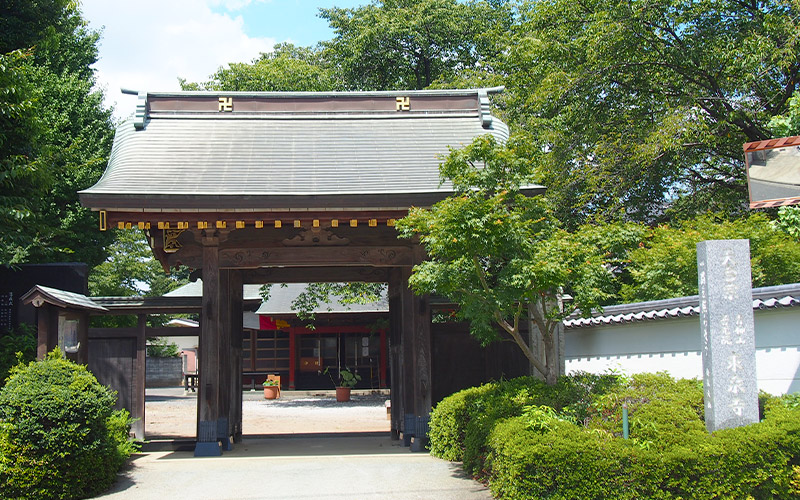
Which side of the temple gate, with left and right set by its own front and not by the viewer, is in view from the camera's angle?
front

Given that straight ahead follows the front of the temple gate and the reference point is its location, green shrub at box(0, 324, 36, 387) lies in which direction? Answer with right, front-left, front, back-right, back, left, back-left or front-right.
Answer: right

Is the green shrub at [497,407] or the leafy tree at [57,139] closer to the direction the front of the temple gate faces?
the green shrub

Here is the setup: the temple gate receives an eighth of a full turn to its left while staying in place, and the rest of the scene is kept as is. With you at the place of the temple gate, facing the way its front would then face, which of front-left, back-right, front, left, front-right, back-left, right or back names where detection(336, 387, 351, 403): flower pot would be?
back-left

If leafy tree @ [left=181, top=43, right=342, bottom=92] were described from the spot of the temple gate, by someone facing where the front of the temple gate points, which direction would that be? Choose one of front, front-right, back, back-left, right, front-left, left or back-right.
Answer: back

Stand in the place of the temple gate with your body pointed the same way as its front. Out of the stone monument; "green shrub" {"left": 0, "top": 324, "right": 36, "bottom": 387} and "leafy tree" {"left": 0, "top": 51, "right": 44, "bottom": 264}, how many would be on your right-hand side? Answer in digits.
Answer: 2

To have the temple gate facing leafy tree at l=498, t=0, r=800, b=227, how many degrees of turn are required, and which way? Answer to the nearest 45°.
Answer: approximately 135° to its left

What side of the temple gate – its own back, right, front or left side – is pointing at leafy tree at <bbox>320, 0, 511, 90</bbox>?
back

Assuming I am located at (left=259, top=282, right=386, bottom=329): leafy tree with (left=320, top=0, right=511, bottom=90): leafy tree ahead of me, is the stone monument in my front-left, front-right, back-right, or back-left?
back-right

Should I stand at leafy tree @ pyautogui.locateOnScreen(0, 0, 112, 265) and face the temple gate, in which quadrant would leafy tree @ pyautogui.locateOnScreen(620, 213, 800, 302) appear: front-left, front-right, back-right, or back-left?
front-left
